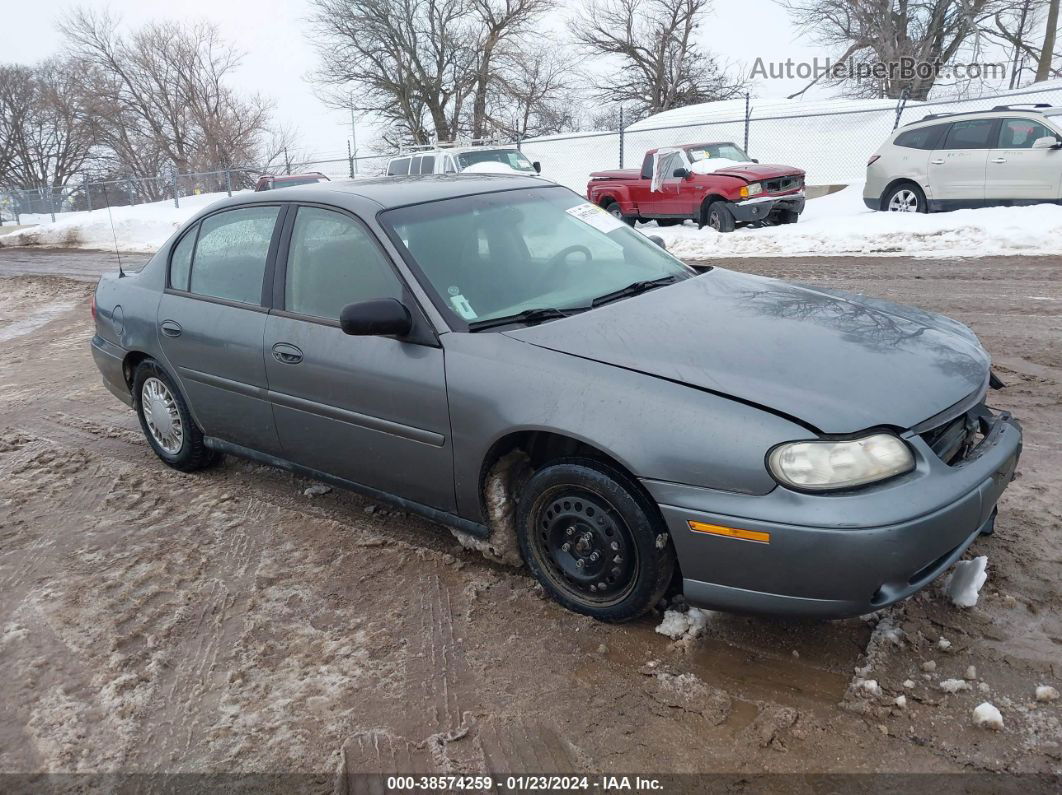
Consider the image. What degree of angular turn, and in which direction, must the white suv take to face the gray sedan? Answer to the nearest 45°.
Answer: approximately 90° to its right

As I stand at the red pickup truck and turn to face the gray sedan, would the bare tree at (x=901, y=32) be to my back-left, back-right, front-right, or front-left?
back-left

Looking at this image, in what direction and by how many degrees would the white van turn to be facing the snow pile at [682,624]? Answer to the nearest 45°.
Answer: approximately 45° to its right

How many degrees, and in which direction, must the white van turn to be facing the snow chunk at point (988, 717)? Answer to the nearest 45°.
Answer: approximately 45° to its right

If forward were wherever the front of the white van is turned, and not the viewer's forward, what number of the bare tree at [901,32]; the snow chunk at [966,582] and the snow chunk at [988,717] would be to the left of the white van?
1

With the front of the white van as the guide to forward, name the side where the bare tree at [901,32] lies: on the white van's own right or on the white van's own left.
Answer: on the white van's own left

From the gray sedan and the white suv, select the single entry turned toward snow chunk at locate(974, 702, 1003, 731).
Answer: the gray sedan

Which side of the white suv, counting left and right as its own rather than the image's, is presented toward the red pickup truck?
back

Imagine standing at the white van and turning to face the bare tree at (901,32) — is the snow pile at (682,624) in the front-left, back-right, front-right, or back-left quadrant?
back-right

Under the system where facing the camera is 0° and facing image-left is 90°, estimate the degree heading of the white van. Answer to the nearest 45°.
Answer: approximately 315°

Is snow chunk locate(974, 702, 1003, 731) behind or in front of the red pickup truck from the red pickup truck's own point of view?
in front

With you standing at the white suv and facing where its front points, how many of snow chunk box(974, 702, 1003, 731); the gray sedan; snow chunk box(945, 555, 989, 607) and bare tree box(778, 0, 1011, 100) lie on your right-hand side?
3

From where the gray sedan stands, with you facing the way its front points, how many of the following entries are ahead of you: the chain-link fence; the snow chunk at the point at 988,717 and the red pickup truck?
1

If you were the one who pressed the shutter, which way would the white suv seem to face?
facing to the right of the viewer
